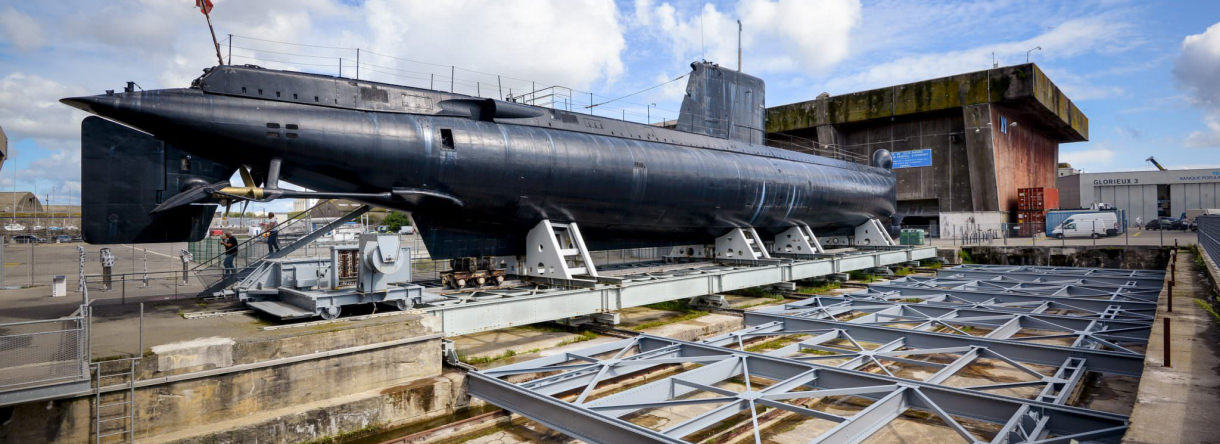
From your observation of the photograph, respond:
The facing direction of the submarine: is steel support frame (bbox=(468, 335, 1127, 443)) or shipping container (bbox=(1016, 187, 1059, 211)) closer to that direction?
the shipping container

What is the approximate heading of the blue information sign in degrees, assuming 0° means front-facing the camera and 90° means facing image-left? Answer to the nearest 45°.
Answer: approximately 45°

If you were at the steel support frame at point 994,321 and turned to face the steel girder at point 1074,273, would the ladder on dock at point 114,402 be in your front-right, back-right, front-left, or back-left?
back-left

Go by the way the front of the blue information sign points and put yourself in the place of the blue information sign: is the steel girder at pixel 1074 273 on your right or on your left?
on your left

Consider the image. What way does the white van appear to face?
to the viewer's left

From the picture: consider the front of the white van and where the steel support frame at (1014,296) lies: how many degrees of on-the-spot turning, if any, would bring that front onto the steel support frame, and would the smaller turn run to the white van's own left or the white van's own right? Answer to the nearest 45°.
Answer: approximately 90° to the white van's own left

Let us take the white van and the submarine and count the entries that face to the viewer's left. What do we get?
1

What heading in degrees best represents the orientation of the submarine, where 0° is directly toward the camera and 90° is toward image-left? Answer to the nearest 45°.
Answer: approximately 225°

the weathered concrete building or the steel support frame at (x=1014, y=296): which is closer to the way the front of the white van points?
the weathered concrete building

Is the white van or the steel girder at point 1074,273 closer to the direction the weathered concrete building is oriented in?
the steel girder

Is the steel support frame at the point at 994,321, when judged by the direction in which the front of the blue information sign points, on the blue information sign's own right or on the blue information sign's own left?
on the blue information sign's own left
